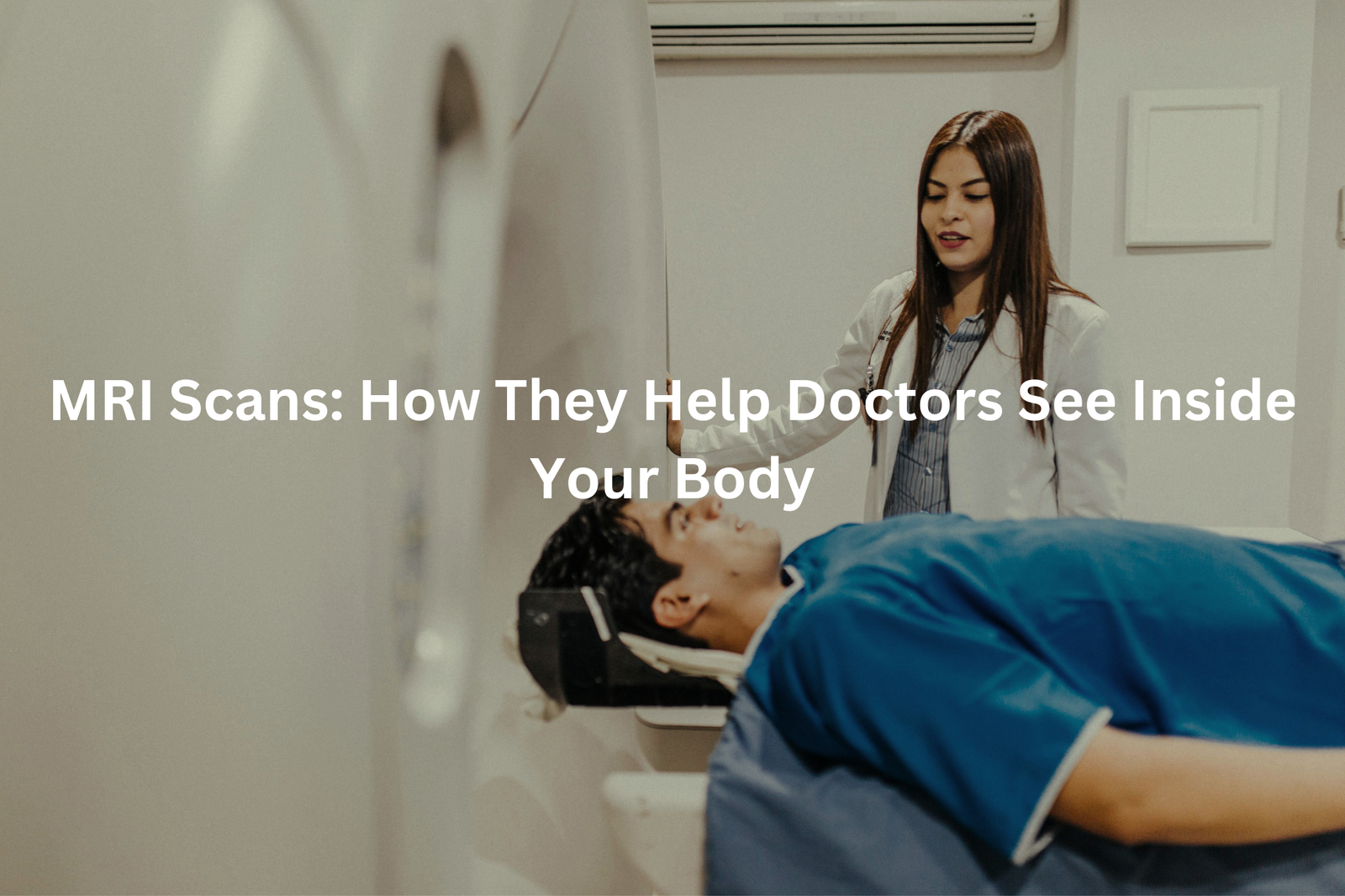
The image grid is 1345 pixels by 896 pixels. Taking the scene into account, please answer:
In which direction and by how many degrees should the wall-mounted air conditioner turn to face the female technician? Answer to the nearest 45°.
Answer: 0° — it already faces them

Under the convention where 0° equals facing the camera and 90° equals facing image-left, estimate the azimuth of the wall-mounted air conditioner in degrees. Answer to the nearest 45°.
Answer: approximately 0°

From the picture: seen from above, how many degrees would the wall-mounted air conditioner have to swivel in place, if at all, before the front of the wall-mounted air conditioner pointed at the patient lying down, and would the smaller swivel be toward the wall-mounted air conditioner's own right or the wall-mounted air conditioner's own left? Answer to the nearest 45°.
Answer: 0° — it already faces them

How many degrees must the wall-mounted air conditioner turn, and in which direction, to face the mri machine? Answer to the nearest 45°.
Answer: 0° — it already faces it
